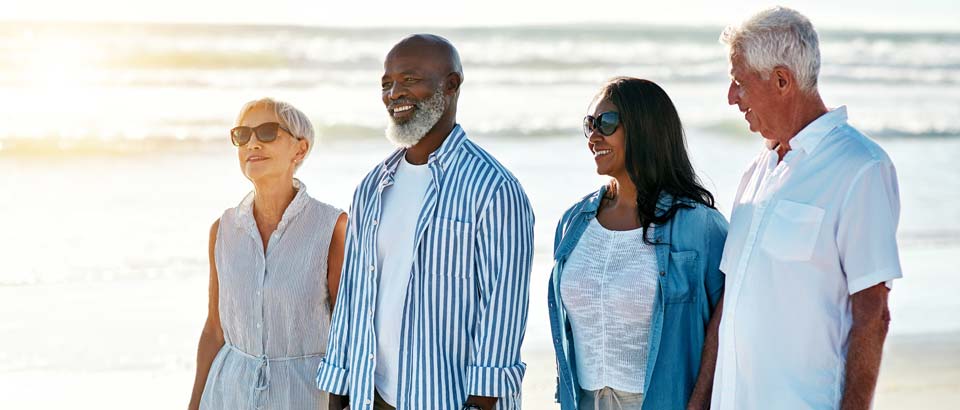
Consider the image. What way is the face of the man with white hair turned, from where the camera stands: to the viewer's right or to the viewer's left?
to the viewer's left

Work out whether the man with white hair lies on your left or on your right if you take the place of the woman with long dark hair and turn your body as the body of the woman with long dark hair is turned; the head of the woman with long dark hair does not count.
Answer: on your left

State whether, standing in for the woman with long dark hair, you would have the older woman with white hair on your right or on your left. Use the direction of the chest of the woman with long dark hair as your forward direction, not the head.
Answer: on your right

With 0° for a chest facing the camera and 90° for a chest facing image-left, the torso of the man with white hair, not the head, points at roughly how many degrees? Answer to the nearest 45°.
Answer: approximately 45°

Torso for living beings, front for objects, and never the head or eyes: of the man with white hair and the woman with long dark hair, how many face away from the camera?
0

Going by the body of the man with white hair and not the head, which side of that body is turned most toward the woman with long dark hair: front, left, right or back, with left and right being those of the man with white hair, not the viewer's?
right
